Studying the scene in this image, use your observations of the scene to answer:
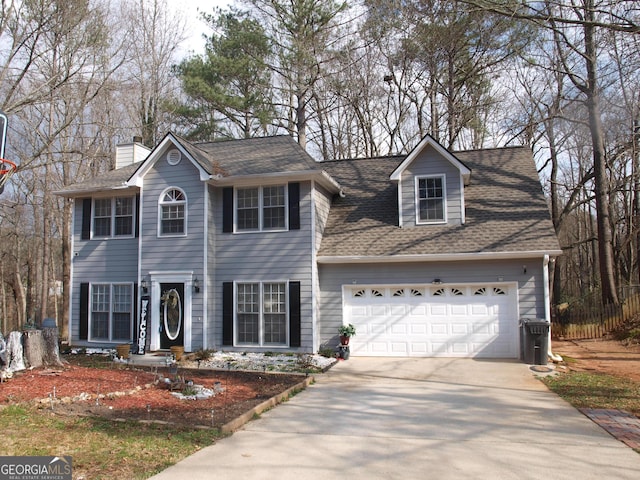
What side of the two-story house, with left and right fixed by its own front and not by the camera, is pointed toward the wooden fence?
left

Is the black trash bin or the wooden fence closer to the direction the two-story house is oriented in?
the black trash bin

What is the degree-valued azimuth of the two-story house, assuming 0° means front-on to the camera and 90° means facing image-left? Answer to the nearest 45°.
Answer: approximately 0°
